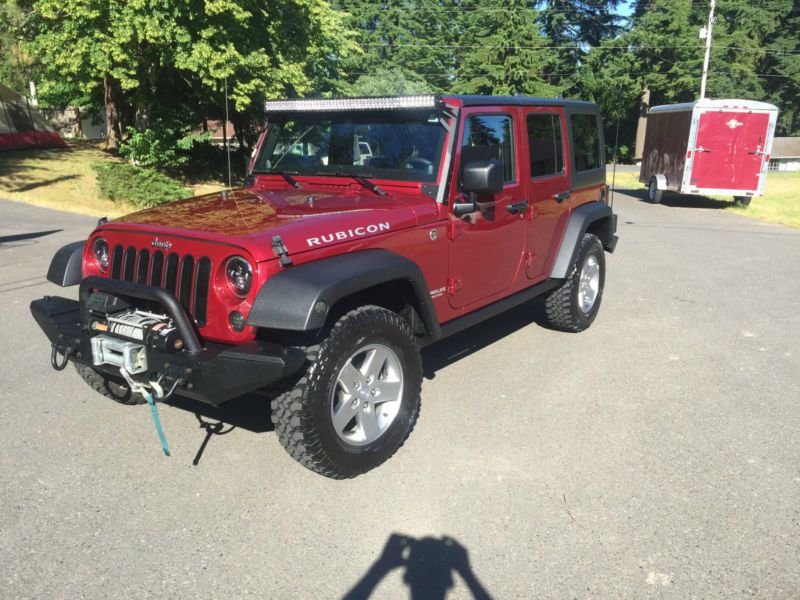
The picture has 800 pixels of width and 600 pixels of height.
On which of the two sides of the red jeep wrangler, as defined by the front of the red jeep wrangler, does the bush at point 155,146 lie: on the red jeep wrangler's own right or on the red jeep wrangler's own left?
on the red jeep wrangler's own right

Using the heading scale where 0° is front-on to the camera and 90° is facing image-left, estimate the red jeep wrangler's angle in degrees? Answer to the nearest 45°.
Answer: approximately 45°

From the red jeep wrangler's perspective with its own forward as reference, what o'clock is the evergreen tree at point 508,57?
The evergreen tree is roughly at 5 o'clock from the red jeep wrangler.

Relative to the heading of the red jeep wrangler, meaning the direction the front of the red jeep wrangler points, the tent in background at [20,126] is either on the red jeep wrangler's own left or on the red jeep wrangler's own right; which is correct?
on the red jeep wrangler's own right

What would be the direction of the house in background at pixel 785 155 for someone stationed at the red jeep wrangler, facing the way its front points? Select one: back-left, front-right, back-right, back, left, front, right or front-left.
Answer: back

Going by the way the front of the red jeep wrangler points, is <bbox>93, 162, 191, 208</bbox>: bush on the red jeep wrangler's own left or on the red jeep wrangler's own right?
on the red jeep wrangler's own right

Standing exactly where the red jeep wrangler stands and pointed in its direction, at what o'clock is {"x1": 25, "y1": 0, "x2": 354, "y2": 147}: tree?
The tree is roughly at 4 o'clock from the red jeep wrangler.
